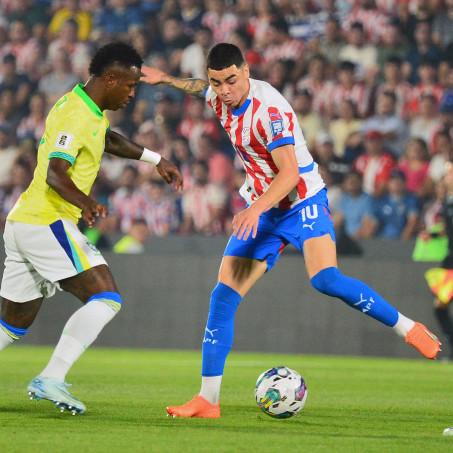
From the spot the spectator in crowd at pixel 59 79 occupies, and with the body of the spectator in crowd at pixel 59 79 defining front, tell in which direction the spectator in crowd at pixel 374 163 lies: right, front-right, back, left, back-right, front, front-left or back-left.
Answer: front-left

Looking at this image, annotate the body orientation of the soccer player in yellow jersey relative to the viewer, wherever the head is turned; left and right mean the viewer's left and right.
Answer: facing to the right of the viewer

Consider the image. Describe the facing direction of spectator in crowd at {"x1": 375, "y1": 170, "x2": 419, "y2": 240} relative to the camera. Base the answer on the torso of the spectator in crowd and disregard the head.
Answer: toward the camera

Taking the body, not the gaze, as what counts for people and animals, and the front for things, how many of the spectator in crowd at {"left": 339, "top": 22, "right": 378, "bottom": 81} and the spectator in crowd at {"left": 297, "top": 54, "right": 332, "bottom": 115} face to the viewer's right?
0

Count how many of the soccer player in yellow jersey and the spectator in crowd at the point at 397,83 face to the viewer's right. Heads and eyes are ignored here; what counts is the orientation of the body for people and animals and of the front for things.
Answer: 1

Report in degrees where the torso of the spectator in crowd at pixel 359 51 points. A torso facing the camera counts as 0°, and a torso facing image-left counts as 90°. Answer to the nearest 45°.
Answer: approximately 0°

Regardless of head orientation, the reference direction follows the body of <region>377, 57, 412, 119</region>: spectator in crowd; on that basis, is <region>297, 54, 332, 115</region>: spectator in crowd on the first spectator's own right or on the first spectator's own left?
on the first spectator's own right

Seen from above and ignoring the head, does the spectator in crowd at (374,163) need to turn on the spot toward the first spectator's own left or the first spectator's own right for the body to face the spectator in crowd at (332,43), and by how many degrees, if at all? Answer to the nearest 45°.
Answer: approximately 180°

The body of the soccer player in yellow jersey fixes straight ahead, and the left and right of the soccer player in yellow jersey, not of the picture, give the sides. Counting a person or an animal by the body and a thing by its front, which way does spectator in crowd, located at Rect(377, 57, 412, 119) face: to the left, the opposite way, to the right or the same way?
to the right
